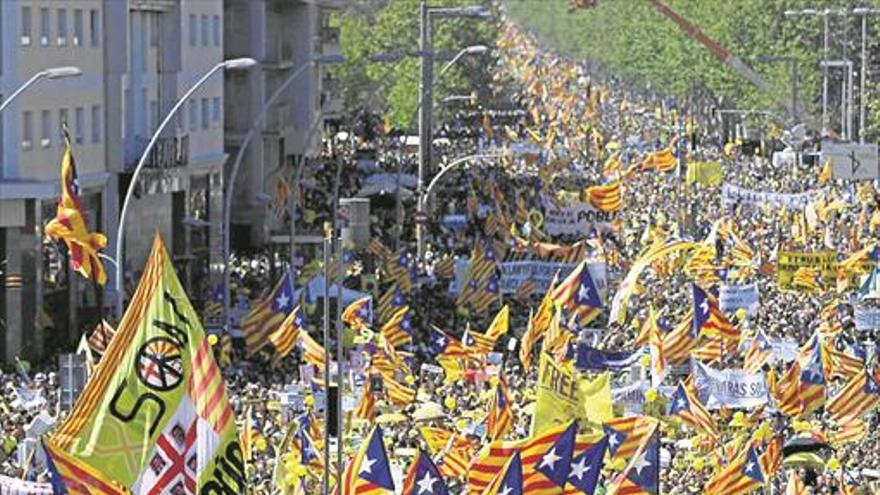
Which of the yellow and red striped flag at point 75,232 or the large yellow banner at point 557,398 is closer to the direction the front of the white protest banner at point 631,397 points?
the large yellow banner

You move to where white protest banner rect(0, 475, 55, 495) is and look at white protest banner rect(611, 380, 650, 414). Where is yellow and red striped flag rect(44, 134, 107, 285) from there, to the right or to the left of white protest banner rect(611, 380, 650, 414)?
left

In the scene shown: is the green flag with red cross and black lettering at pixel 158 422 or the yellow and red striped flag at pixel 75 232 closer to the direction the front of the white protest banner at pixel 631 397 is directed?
the green flag with red cross and black lettering

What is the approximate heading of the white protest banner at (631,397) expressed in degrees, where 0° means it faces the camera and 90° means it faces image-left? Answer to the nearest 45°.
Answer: approximately 0°

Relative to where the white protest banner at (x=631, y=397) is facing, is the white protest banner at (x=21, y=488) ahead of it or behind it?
ahead

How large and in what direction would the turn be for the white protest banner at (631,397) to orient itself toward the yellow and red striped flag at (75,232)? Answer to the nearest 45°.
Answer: approximately 90° to its right
